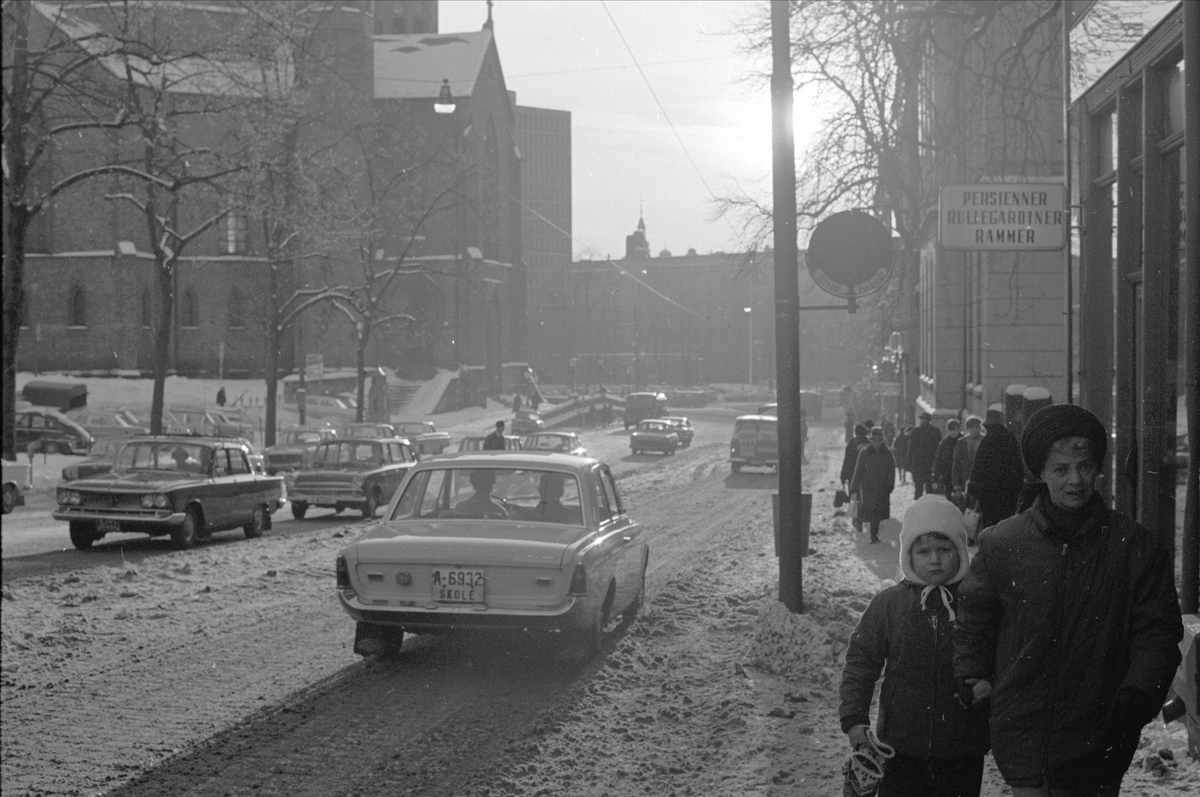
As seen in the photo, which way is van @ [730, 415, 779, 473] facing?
away from the camera

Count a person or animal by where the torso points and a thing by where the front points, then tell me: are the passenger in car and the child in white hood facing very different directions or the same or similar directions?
very different directions

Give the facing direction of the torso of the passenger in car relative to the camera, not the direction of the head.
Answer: away from the camera

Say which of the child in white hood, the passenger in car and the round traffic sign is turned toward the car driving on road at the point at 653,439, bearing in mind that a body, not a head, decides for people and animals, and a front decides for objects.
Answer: the passenger in car

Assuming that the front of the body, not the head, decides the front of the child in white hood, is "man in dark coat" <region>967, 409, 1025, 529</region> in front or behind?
behind

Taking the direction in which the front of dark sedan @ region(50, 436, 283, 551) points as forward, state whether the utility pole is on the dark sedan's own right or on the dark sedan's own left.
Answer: on the dark sedan's own left

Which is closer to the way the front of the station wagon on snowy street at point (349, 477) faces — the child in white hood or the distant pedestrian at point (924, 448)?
the child in white hood

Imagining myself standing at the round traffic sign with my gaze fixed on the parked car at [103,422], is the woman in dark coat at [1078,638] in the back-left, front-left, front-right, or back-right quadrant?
back-left

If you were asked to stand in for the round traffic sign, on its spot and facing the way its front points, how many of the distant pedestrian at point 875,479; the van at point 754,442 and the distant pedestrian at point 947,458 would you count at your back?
3

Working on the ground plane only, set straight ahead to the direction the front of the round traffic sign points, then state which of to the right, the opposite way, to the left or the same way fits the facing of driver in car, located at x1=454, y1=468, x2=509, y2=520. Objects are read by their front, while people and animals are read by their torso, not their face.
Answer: the opposite way

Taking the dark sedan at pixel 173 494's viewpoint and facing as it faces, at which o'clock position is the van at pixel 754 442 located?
The van is roughly at 6 o'clock from the dark sedan.

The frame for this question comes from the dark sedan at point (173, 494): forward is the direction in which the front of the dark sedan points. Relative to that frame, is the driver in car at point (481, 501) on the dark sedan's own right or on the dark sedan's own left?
on the dark sedan's own left
